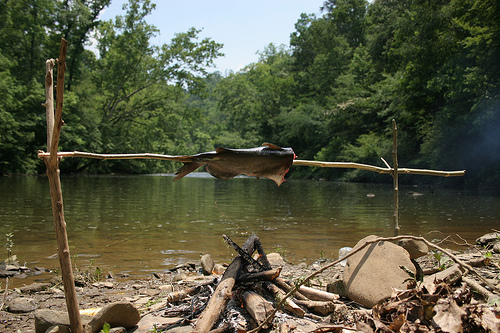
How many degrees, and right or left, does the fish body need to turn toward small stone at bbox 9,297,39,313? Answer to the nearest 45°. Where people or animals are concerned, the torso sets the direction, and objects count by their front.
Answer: approximately 180°

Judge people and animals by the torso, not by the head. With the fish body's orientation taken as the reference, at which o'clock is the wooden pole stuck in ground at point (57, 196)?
The wooden pole stuck in ground is roughly at 5 o'clock from the fish body.

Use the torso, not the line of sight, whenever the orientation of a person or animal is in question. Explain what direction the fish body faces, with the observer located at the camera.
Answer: facing to the right of the viewer
